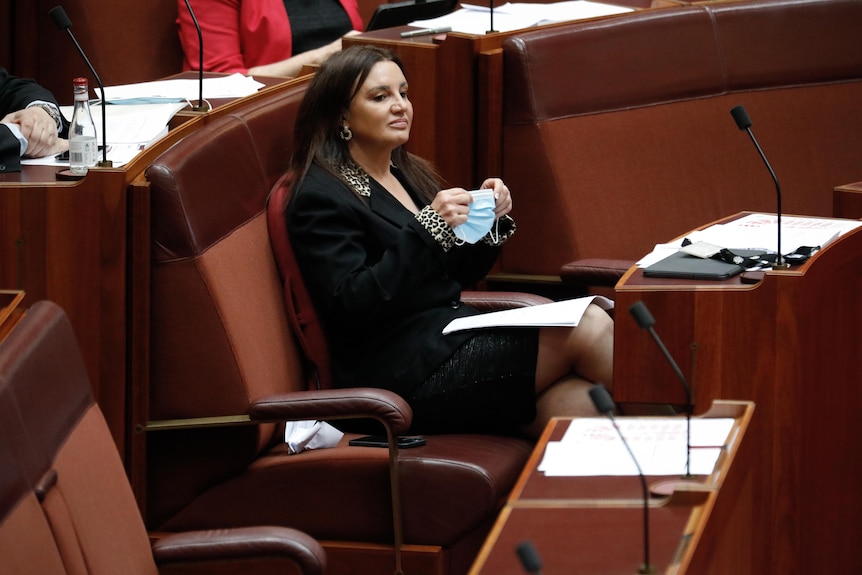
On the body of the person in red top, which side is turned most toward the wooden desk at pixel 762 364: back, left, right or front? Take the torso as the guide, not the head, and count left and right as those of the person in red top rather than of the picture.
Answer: front

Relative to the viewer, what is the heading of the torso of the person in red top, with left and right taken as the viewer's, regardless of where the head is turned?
facing the viewer and to the right of the viewer

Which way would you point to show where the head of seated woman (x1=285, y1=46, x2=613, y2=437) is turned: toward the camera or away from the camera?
toward the camera

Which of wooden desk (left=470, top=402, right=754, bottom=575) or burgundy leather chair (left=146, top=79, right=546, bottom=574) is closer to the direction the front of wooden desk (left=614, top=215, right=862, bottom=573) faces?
the burgundy leather chair

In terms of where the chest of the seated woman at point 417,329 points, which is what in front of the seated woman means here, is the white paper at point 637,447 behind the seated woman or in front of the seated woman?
in front

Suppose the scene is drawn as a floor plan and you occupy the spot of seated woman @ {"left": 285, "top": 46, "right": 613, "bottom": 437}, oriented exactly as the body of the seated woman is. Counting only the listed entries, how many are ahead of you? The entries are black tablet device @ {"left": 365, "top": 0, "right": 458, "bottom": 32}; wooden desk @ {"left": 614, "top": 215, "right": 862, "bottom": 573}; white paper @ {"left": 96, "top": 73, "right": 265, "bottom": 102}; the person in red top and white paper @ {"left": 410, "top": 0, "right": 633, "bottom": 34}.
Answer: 1

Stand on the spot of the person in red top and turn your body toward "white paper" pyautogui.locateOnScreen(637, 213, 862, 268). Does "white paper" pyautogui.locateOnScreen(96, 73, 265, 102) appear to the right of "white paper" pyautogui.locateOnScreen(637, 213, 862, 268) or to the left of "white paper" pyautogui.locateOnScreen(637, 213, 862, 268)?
right

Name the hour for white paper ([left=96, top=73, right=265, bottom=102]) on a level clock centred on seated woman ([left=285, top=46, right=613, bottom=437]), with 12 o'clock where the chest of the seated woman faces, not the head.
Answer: The white paper is roughly at 6 o'clock from the seated woman.

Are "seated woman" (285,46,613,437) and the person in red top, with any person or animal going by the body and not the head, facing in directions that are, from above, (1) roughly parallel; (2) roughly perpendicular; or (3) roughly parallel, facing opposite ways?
roughly parallel

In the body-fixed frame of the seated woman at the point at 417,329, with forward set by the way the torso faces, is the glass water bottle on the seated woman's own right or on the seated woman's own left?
on the seated woman's own right
